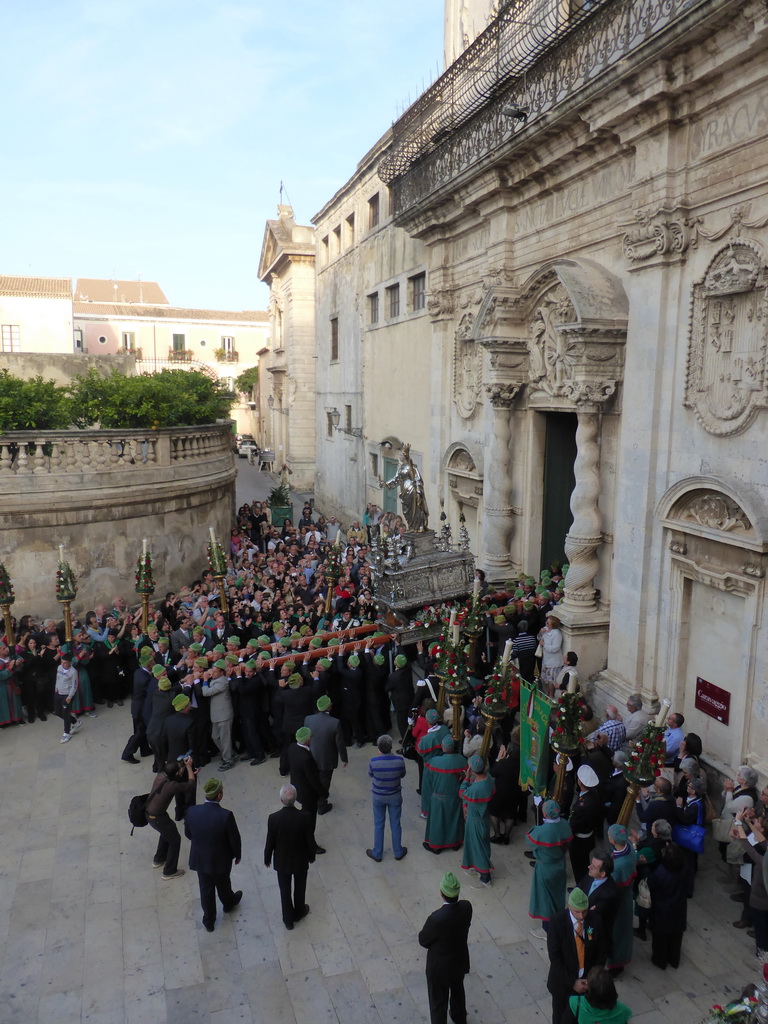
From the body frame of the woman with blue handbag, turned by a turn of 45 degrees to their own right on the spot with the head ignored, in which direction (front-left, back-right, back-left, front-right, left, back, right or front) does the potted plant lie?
front

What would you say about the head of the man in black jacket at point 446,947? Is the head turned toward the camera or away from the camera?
away from the camera

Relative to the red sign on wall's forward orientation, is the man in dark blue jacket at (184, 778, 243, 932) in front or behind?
in front

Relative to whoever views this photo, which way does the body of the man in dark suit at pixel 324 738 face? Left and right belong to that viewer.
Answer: facing away from the viewer

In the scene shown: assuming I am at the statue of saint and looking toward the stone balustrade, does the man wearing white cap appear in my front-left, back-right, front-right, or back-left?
back-left

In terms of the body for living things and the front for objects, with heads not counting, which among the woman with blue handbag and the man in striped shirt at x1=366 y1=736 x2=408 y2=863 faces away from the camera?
the man in striped shirt

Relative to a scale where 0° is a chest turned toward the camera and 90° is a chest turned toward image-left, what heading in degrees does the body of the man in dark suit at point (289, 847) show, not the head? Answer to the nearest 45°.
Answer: approximately 180°

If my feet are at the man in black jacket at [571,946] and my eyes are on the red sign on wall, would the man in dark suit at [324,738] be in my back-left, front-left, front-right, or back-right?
front-left

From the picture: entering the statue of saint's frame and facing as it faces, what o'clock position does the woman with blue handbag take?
The woman with blue handbag is roughly at 10 o'clock from the statue of saint.

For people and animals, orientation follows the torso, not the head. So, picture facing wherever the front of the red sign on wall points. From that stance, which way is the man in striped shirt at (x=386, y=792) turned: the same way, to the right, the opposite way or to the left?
to the right

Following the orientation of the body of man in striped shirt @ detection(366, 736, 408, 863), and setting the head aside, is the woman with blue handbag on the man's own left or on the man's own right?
on the man's own right

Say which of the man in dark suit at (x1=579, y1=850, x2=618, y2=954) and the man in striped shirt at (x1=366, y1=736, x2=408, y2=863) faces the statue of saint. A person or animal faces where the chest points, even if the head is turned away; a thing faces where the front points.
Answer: the man in striped shirt

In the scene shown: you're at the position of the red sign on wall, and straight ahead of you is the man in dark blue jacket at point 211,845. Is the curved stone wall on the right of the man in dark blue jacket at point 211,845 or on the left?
right

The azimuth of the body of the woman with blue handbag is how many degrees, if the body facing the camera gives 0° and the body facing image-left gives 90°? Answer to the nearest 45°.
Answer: approximately 90°

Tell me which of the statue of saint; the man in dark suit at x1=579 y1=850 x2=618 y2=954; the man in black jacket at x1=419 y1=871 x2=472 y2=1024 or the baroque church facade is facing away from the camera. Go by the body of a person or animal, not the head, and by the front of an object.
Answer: the man in black jacket

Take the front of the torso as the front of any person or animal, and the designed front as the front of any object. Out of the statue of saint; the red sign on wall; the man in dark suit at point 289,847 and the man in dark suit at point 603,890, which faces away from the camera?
the man in dark suit at point 289,847

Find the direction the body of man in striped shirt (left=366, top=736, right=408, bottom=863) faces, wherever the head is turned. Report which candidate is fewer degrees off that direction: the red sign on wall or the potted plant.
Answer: the potted plant

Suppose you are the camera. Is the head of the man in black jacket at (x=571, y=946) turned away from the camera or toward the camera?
toward the camera

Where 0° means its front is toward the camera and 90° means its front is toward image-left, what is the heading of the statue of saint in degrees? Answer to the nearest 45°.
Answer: approximately 45°

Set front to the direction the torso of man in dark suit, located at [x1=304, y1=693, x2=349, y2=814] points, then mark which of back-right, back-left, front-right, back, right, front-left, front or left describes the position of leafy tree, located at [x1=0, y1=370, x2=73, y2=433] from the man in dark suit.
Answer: front-left

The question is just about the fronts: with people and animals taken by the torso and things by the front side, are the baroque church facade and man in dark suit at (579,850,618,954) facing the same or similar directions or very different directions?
same or similar directions
